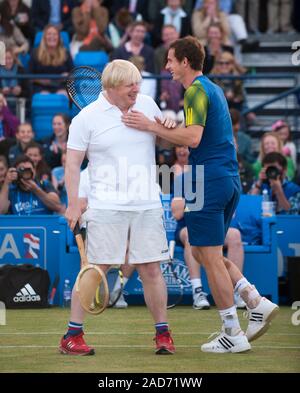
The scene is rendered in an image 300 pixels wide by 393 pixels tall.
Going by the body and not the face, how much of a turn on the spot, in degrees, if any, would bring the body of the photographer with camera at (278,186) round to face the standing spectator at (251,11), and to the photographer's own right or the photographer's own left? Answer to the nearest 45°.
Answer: approximately 180°

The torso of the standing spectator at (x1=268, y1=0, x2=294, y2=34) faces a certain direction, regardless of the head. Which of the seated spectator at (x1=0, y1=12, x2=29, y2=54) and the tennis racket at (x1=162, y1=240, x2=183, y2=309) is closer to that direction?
the tennis racket

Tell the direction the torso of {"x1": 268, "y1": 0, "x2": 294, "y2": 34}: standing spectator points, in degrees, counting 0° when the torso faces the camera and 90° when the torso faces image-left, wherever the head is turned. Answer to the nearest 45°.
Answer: approximately 0°

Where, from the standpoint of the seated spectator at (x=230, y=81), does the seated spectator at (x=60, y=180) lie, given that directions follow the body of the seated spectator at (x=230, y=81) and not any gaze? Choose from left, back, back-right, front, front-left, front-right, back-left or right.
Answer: front-right

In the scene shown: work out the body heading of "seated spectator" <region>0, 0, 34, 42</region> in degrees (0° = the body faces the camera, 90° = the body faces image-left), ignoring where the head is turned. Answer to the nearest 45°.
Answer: approximately 0°

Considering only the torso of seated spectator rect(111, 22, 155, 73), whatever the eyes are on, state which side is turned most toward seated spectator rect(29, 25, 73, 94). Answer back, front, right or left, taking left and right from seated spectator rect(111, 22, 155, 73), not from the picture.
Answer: right
